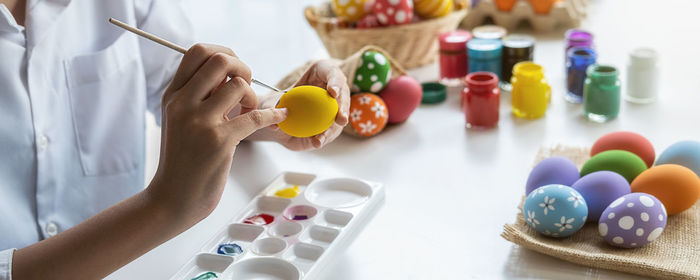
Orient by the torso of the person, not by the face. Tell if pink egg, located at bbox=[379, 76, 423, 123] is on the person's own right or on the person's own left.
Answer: on the person's own left

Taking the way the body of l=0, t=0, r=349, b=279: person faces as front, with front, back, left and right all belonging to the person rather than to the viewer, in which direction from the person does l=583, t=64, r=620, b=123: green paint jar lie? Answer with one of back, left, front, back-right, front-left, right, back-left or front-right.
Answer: front-left

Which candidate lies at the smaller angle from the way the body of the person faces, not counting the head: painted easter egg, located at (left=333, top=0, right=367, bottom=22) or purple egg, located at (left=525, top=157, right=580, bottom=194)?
the purple egg

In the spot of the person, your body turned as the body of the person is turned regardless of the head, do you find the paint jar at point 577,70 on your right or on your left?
on your left

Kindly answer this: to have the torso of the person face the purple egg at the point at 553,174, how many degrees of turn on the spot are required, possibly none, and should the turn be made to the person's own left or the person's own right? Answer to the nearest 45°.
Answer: approximately 45° to the person's own left

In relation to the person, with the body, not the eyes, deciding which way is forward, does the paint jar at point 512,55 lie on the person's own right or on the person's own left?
on the person's own left

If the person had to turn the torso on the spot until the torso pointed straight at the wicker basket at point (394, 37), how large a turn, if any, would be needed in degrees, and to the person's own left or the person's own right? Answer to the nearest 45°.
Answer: approximately 90° to the person's own left

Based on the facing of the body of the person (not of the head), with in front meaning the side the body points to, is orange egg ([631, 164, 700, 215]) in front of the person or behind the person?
in front

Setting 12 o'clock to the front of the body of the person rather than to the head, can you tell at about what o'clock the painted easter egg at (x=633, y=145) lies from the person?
The painted easter egg is roughly at 11 o'clock from the person.

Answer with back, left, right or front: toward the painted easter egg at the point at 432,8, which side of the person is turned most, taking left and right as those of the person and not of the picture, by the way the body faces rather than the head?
left

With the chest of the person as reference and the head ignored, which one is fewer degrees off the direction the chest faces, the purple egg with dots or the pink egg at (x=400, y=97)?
the purple egg with dots

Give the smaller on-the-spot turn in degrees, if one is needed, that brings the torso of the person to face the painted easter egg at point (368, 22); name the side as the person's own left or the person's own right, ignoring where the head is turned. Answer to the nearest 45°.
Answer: approximately 90° to the person's own left

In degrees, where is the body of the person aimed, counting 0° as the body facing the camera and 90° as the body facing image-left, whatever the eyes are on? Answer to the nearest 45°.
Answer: approximately 315°

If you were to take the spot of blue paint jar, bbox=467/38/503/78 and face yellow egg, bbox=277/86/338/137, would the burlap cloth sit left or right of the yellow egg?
left

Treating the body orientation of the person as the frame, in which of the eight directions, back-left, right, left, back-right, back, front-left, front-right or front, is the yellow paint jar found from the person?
front-left
